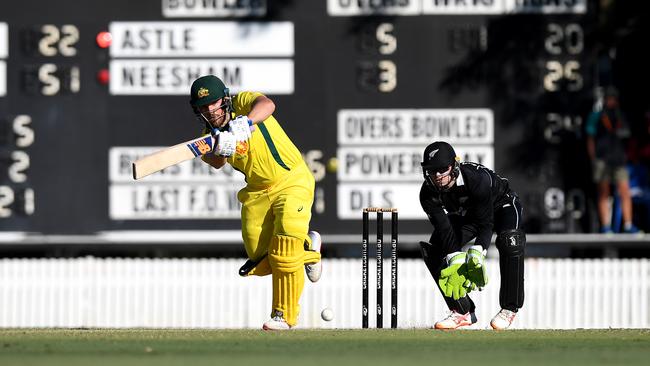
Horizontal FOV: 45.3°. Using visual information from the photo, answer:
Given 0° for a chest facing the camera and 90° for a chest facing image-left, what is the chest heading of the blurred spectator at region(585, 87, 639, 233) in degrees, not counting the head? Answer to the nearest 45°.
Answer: approximately 0°

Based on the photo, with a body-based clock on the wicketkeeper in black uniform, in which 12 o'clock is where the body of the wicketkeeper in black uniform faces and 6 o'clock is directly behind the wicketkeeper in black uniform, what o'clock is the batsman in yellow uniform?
The batsman in yellow uniform is roughly at 1 o'clock from the wicketkeeper in black uniform.

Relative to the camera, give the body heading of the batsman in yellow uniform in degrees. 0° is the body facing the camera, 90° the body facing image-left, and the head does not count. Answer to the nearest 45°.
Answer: approximately 45°

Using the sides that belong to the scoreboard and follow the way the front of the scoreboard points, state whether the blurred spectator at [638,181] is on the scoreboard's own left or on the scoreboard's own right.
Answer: on the scoreboard's own left

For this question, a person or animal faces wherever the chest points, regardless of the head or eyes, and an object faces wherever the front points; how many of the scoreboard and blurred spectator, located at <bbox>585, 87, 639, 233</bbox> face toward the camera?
2

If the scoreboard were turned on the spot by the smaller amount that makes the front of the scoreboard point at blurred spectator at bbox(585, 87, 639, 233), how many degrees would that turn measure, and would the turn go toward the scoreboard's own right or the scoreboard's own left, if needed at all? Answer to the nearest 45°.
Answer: approximately 90° to the scoreboard's own left

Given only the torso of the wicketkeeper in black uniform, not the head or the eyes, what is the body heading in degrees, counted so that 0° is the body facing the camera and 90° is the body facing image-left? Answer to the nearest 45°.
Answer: approximately 45°

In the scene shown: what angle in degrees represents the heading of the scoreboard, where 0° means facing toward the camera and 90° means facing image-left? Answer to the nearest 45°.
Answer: approximately 0°
